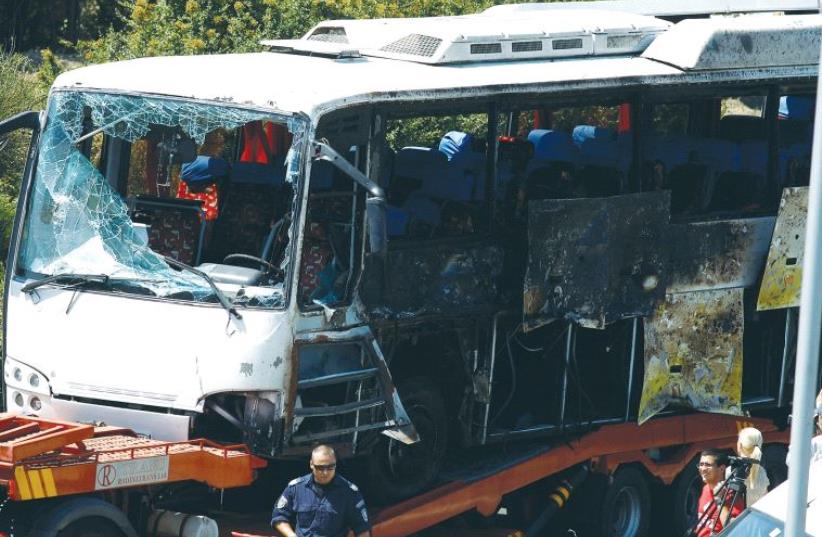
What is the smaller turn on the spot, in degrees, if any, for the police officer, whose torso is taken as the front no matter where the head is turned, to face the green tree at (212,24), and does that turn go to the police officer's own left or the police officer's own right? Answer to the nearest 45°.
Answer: approximately 180°

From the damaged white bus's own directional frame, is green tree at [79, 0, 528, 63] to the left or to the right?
on its right

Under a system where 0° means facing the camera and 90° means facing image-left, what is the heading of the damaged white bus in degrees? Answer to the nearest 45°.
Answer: approximately 45°

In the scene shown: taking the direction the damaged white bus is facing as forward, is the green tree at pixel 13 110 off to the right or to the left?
on its right

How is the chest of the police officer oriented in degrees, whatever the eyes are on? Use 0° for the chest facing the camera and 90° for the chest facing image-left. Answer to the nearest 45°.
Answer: approximately 0°
